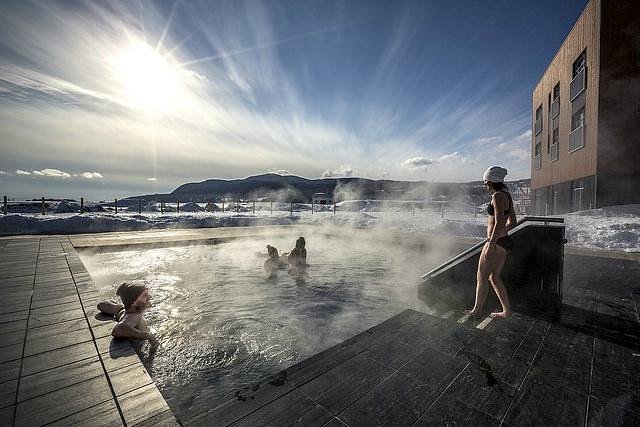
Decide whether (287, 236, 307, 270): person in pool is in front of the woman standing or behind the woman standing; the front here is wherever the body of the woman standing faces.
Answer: in front

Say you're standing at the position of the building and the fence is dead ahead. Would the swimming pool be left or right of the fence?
left

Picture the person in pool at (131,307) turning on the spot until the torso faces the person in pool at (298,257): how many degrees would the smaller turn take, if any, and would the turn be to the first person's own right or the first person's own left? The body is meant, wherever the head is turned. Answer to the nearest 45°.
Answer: approximately 45° to the first person's own left

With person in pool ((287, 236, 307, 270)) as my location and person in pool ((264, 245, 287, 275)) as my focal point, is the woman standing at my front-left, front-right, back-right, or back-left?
back-left

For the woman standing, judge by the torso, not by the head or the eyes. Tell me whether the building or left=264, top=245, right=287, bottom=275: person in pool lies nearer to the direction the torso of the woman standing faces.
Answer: the person in pool

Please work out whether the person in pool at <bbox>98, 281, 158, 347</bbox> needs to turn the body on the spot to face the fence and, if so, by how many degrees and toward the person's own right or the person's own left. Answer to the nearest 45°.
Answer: approximately 90° to the person's own left

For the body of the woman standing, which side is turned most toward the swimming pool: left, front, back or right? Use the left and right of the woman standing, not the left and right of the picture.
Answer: front

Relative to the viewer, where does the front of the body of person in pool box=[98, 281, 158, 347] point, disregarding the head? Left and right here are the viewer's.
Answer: facing to the right of the viewer

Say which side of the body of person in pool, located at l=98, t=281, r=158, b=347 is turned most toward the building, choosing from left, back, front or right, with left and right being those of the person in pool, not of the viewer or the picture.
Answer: front

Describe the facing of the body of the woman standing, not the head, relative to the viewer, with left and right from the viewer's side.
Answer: facing to the left of the viewer

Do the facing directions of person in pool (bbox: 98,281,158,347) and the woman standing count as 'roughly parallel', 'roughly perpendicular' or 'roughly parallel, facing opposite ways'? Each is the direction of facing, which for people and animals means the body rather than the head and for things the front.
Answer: roughly perpendicular

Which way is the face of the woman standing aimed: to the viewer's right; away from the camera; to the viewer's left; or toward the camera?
to the viewer's left

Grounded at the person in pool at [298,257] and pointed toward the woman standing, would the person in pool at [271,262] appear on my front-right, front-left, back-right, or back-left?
back-right
